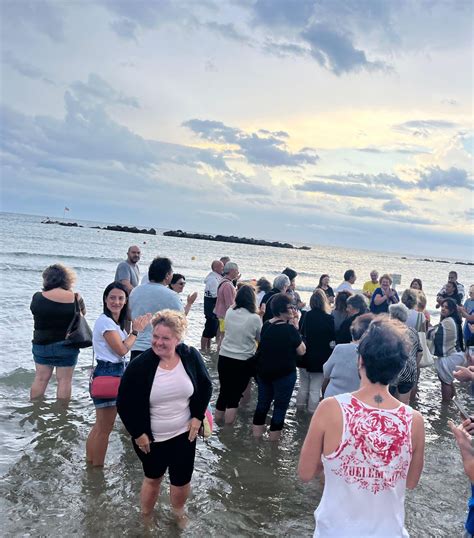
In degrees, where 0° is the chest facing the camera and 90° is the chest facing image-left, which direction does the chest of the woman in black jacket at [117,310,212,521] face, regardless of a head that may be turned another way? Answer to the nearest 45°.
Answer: approximately 0°

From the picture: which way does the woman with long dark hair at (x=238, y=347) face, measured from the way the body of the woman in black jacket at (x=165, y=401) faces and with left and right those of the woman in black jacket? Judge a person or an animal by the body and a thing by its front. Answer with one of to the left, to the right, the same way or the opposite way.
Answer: the opposite way

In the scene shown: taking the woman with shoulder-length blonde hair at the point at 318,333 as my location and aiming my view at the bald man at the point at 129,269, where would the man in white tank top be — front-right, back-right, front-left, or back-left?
back-left

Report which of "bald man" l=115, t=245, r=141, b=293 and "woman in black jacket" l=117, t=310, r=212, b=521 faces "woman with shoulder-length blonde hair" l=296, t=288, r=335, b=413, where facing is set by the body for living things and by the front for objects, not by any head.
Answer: the bald man

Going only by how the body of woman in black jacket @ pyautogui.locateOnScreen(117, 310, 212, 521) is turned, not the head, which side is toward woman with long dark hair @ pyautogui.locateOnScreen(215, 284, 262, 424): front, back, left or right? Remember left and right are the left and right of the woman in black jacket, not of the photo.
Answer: back

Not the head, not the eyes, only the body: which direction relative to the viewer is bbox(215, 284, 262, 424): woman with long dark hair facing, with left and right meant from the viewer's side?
facing away from the viewer

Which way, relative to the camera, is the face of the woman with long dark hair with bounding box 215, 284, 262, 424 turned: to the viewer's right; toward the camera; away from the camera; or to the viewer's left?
away from the camera

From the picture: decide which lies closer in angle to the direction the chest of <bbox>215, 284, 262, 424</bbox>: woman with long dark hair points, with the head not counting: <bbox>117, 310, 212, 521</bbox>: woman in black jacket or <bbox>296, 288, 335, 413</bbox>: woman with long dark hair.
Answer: the woman with long dark hair

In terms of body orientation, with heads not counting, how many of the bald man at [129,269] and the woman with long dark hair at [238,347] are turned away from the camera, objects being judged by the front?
1

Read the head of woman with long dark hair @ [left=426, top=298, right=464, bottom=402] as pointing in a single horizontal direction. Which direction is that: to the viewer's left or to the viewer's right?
to the viewer's left

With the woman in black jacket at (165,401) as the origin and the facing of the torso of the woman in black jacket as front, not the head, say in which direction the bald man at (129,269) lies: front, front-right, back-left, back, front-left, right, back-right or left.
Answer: back
